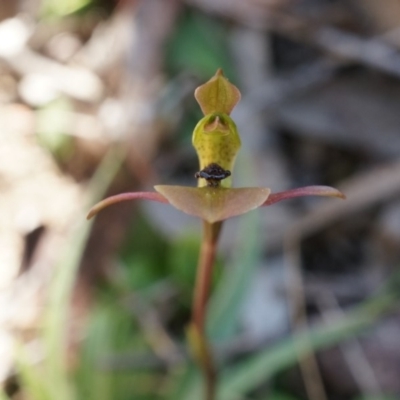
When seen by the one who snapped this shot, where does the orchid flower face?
facing the viewer

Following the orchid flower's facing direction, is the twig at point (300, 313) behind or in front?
behind

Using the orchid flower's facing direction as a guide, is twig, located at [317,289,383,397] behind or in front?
behind
